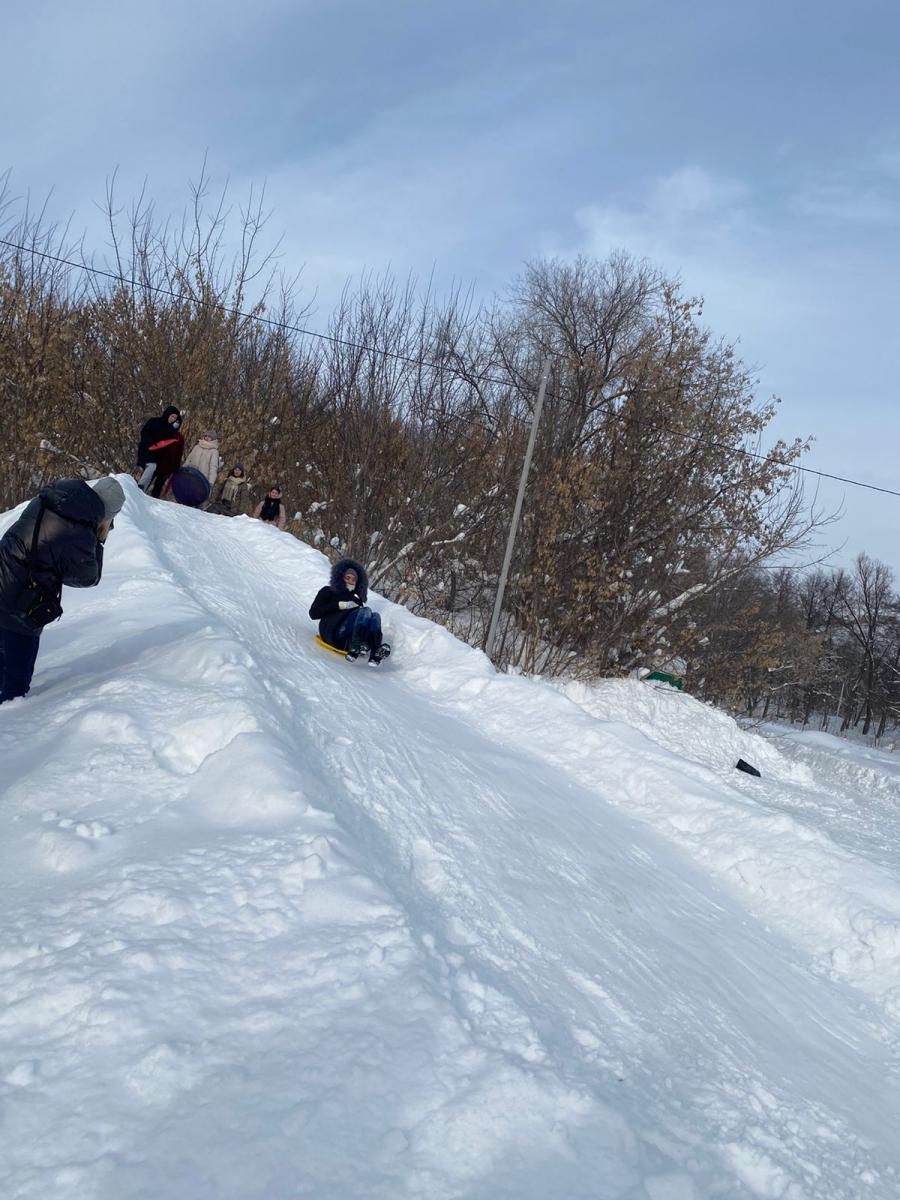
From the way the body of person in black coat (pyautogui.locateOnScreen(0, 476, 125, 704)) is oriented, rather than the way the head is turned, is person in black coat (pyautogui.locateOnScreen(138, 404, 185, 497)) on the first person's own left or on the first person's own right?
on the first person's own left

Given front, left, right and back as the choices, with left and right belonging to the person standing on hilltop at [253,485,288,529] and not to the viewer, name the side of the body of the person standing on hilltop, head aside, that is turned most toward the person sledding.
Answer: front

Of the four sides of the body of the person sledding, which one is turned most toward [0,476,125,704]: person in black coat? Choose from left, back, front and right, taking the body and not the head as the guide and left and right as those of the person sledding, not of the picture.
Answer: right

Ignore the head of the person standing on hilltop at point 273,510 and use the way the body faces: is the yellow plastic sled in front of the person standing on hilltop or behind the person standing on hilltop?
in front

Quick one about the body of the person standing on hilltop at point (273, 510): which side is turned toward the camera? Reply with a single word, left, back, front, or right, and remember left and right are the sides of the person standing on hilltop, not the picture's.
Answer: front

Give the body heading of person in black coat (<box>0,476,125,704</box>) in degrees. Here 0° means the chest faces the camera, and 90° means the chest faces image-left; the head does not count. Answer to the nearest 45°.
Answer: approximately 270°

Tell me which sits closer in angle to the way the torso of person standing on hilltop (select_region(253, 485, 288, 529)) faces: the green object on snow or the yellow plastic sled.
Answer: the yellow plastic sled

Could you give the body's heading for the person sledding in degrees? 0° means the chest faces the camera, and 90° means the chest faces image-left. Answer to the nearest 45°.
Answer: approximately 315°

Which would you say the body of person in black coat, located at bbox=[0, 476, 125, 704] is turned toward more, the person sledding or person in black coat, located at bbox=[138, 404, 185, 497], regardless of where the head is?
the person sledding

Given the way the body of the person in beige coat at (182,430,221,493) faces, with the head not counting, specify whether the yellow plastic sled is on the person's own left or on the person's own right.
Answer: on the person's own left

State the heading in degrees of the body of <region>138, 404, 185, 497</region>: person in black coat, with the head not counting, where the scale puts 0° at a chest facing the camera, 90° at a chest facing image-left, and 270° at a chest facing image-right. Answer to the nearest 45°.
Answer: approximately 315°

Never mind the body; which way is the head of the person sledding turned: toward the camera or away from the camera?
toward the camera

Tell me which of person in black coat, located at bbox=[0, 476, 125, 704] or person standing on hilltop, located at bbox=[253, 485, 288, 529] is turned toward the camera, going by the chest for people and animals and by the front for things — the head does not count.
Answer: the person standing on hilltop
